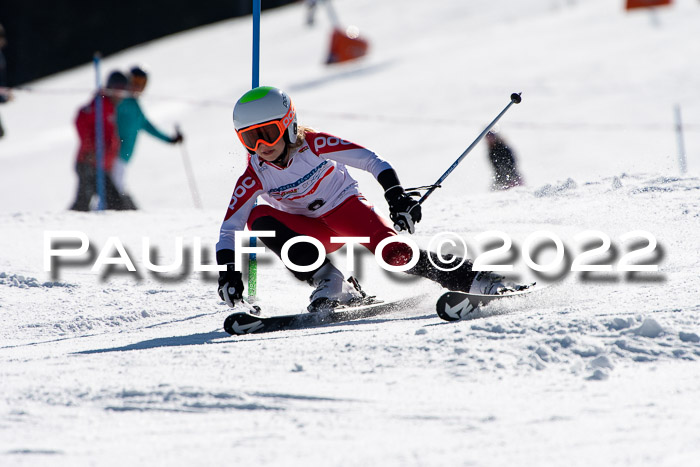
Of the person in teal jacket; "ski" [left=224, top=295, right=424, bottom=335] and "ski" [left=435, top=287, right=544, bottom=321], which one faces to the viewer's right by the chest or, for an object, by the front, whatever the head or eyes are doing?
the person in teal jacket

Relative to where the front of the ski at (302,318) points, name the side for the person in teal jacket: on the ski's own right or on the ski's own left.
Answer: on the ski's own right

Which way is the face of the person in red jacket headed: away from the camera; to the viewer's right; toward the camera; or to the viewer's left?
away from the camera

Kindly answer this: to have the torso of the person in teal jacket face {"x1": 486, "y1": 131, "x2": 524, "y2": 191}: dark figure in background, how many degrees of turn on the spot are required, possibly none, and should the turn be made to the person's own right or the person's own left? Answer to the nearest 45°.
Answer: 0° — they already face them

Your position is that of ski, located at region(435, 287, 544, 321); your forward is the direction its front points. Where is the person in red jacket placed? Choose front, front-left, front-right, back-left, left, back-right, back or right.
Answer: right

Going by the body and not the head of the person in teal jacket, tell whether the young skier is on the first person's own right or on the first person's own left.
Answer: on the first person's own right

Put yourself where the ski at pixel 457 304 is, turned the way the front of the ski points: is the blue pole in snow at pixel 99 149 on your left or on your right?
on your right

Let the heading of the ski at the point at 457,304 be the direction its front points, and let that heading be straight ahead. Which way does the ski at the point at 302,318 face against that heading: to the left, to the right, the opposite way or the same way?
the same way

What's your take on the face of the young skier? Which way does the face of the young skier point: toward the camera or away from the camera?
toward the camera

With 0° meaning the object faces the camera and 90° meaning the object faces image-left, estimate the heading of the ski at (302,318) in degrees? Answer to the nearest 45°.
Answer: approximately 45°

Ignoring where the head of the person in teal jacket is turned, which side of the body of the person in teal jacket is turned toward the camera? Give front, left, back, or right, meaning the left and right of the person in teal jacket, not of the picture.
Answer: right

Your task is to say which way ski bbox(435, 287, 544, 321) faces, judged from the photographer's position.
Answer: facing the viewer and to the left of the viewer

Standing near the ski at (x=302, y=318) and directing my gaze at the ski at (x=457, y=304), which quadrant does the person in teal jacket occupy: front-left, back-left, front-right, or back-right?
back-left
